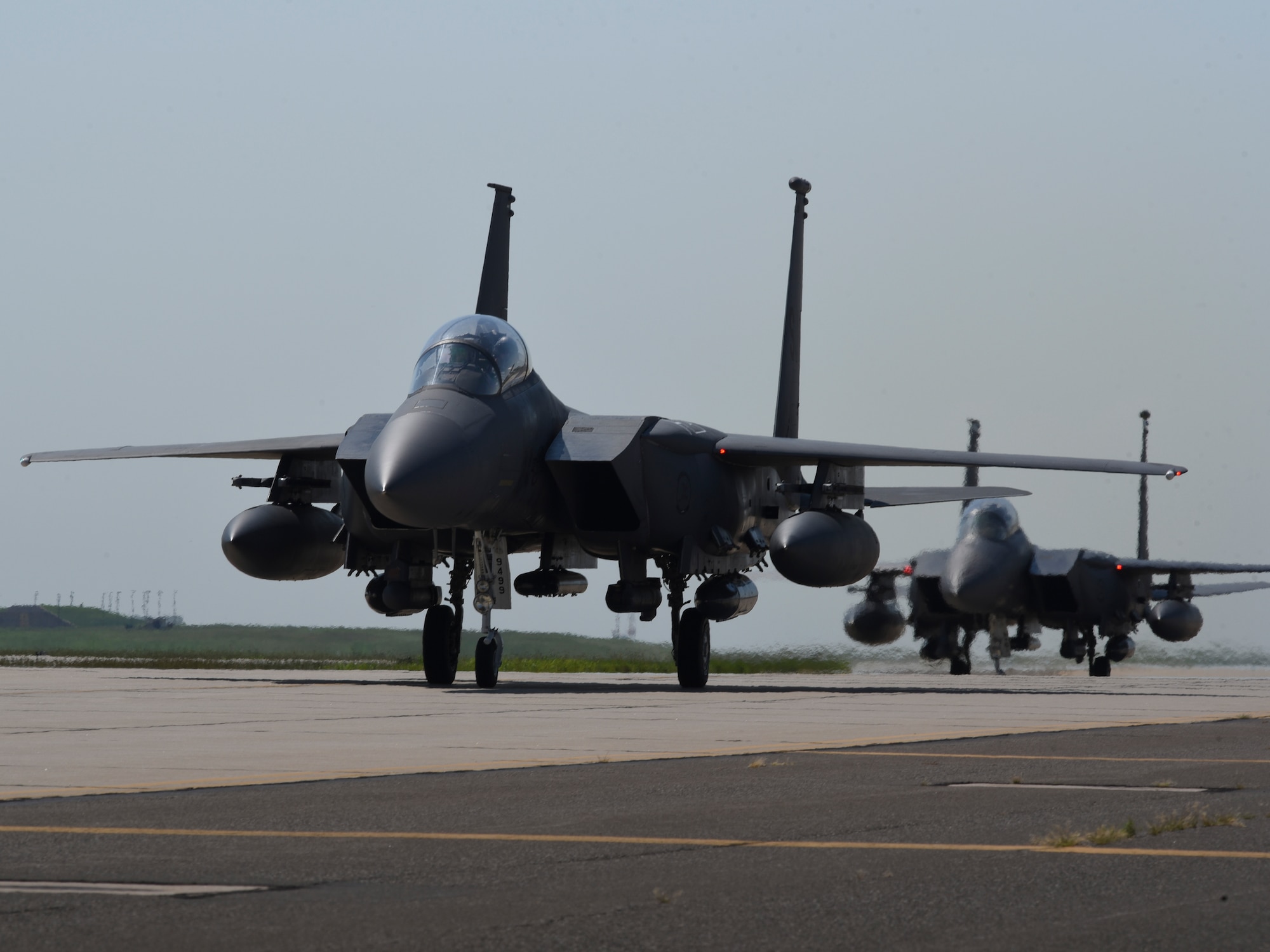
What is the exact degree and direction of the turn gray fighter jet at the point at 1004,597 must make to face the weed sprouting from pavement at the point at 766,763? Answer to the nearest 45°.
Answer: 0° — it already faces it

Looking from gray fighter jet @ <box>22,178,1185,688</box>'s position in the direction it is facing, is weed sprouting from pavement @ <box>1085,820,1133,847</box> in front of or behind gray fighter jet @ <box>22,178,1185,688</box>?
in front

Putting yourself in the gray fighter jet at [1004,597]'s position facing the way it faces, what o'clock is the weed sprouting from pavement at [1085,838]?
The weed sprouting from pavement is roughly at 12 o'clock from the gray fighter jet.

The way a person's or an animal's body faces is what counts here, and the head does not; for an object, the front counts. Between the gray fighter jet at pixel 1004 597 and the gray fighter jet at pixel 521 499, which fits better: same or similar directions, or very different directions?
same or similar directions

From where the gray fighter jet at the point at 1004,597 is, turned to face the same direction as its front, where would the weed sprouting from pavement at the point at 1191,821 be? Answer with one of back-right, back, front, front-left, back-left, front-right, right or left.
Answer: front

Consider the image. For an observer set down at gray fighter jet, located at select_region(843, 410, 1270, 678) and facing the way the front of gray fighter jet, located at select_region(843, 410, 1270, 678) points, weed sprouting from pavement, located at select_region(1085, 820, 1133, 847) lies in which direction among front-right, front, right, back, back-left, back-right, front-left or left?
front

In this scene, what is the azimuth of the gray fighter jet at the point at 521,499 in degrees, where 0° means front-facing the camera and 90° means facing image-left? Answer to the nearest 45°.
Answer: approximately 0°

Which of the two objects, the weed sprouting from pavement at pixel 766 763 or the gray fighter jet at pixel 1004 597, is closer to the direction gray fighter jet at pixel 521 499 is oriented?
the weed sprouting from pavement

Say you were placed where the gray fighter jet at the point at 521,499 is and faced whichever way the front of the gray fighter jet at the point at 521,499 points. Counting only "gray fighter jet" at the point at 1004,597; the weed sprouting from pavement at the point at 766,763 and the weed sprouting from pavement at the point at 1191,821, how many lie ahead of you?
2

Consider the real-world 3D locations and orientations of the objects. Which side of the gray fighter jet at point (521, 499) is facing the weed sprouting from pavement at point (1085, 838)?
front

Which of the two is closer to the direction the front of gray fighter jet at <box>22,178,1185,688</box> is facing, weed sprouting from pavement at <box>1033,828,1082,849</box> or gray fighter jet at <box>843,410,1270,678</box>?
the weed sprouting from pavement

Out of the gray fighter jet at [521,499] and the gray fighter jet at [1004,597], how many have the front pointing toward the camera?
2

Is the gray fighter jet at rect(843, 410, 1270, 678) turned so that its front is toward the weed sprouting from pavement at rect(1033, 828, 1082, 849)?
yes

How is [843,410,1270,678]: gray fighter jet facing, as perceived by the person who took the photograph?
facing the viewer
